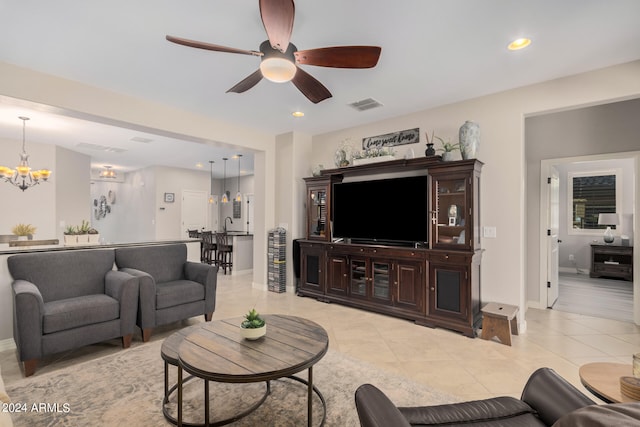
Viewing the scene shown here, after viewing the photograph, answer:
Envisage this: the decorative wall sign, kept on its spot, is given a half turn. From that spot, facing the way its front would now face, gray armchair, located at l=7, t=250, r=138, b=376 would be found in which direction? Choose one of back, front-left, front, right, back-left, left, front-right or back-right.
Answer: back

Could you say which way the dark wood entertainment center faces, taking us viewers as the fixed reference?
facing the viewer and to the left of the viewer

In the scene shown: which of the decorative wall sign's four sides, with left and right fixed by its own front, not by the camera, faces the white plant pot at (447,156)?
left

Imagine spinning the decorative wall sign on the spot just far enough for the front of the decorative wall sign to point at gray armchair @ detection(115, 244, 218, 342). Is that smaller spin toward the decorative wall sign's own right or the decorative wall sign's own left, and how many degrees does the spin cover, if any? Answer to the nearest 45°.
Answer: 0° — it already faces it

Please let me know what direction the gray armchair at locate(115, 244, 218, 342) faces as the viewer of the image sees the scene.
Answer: facing the viewer and to the right of the viewer

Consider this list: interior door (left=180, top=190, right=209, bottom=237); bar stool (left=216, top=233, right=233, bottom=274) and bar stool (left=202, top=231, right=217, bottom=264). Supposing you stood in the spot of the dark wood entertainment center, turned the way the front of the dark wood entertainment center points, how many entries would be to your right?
3

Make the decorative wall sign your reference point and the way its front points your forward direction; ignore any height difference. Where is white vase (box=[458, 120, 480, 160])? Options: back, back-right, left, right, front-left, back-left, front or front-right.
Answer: left

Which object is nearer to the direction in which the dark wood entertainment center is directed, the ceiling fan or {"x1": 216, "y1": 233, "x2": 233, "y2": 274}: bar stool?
the ceiling fan

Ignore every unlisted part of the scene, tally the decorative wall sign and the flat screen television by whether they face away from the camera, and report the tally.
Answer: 0

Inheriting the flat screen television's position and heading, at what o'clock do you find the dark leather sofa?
The dark leather sofa is roughly at 10 o'clock from the flat screen television.

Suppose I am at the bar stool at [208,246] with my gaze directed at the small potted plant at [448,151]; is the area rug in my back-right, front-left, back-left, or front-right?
front-right

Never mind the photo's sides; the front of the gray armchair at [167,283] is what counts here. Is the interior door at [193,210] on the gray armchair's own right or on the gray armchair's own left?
on the gray armchair's own left

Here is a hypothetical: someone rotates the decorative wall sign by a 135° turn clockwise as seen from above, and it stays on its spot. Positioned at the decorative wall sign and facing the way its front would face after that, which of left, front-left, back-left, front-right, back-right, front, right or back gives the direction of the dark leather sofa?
back

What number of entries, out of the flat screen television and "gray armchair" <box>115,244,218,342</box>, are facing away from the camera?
0

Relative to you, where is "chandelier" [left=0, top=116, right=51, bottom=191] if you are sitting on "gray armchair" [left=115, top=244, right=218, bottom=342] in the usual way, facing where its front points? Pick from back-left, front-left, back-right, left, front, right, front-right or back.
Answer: back

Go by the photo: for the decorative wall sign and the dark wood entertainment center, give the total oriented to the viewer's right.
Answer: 0
